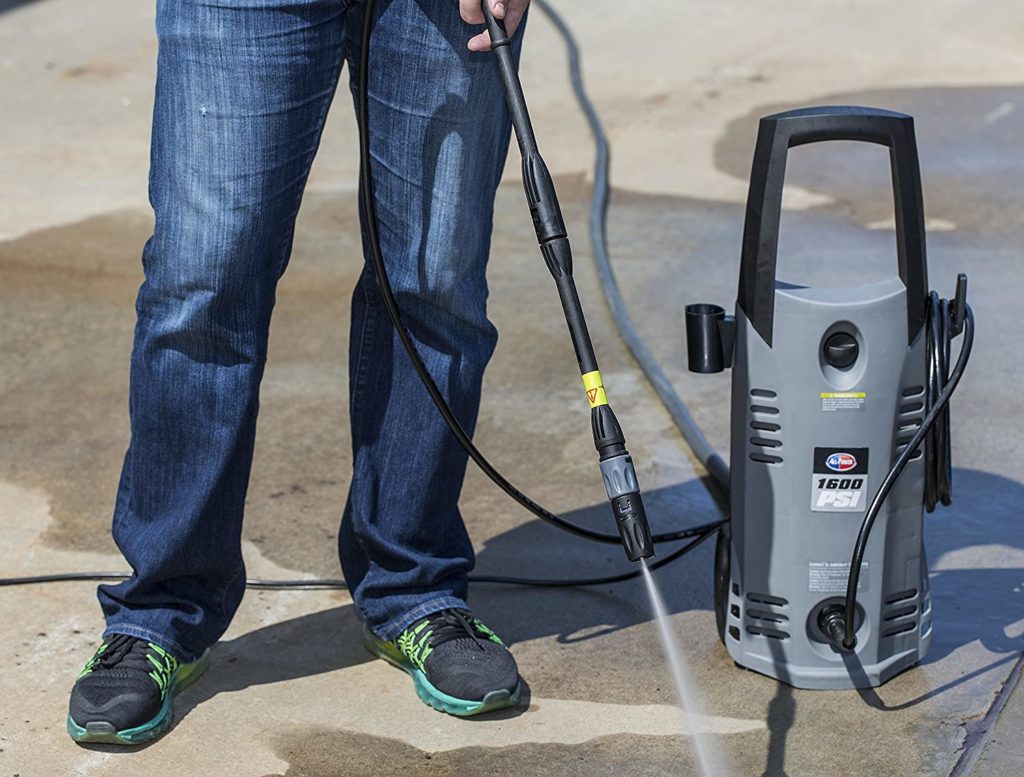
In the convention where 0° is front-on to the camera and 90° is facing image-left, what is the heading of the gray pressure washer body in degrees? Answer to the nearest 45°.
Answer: approximately 0°
